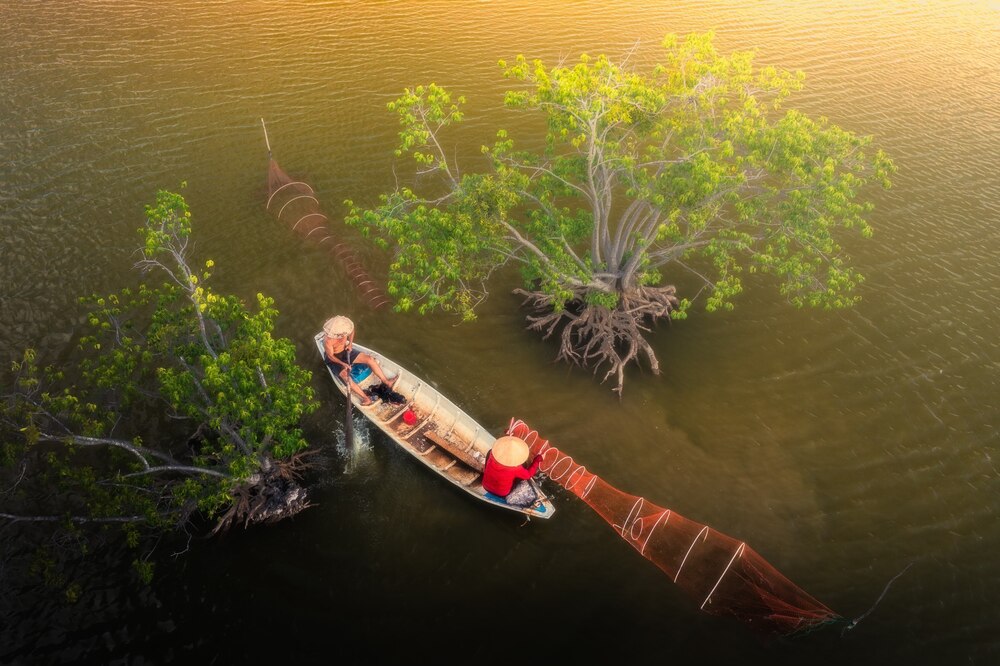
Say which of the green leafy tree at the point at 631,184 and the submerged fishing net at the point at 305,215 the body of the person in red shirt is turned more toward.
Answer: the green leafy tree

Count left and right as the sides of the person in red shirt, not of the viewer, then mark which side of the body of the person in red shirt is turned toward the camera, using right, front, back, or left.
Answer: right

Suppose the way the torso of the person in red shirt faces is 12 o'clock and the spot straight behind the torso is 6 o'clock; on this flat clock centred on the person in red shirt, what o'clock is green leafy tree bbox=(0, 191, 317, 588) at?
The green leafy tree is roughly at 6 o'clock from the person in red shirt.
